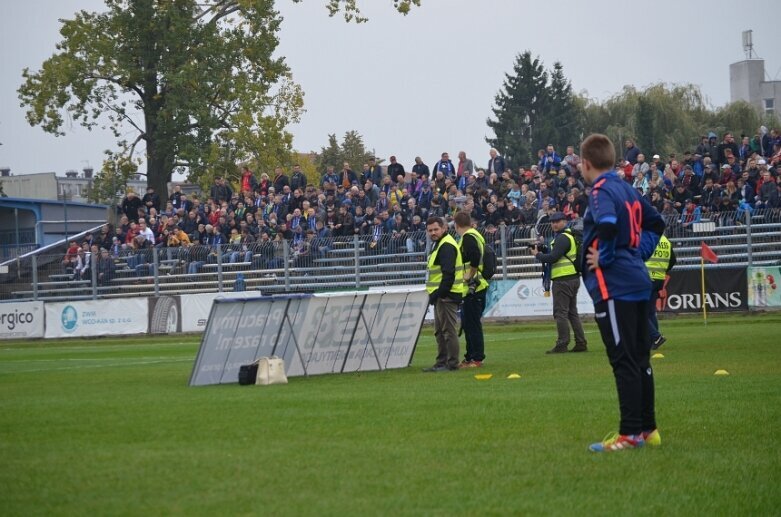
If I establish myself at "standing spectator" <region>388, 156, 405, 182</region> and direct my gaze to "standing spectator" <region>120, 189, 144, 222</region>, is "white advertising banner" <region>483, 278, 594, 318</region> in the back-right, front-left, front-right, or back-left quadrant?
back-left

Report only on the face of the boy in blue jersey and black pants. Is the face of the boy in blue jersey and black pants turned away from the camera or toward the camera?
away from the camera

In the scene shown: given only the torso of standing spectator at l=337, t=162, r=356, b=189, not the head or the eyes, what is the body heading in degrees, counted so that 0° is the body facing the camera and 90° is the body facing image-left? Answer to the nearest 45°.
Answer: approximately 0°

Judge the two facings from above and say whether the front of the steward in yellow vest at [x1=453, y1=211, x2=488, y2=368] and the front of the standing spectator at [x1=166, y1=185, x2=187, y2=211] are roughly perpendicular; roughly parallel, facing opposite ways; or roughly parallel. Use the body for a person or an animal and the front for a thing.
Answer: roughly perpendicular

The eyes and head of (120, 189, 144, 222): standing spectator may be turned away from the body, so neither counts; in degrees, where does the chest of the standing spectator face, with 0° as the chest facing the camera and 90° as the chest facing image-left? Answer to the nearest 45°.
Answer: approximately 0°

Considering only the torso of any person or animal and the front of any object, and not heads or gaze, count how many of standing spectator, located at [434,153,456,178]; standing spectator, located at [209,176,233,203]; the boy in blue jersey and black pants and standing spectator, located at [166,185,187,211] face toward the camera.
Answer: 3
